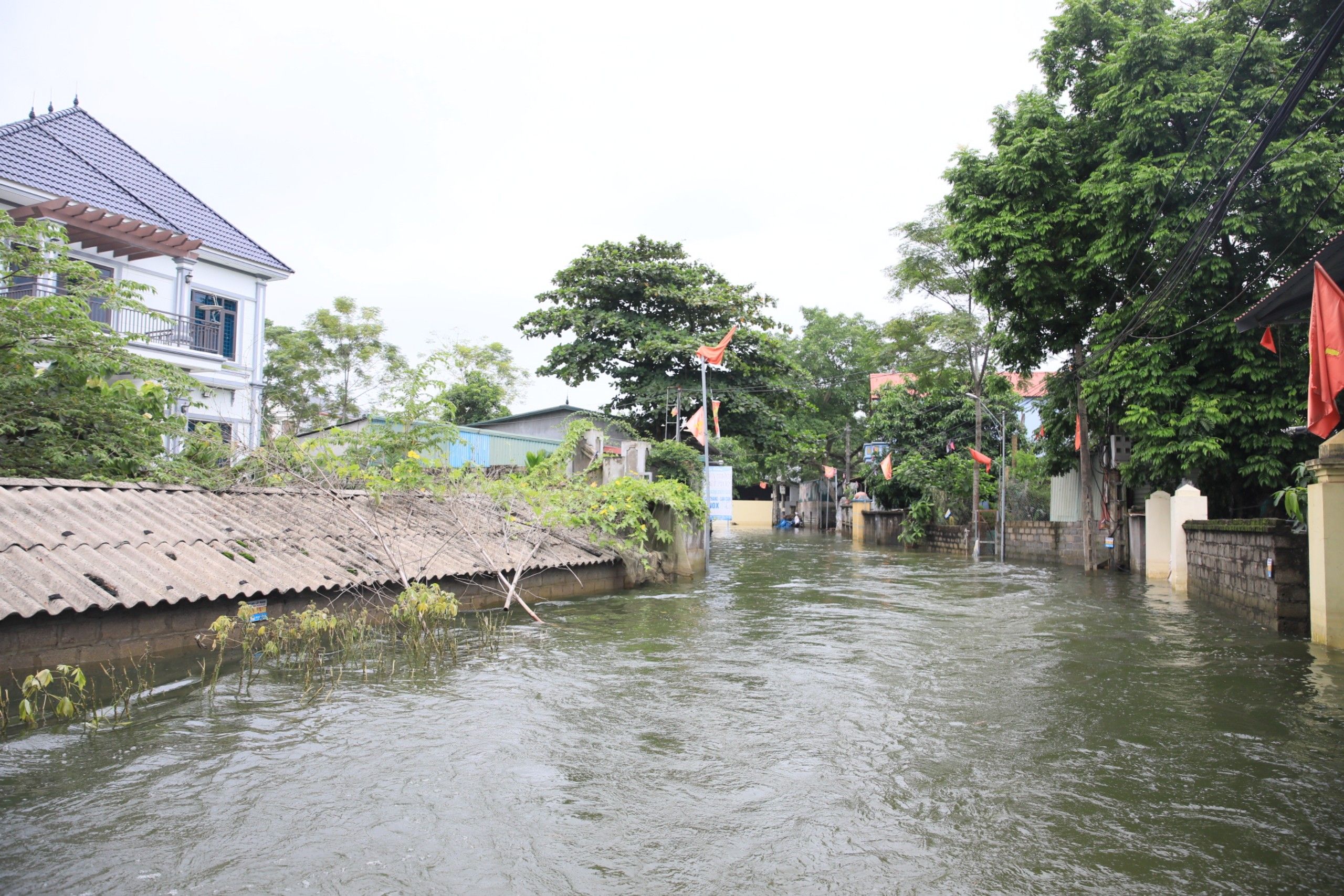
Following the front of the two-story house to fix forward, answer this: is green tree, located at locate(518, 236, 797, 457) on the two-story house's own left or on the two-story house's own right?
on the two-story house's own left

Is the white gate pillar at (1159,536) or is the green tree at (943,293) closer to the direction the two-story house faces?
the white gate pillar

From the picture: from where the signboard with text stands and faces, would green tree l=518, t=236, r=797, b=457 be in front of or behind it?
behind

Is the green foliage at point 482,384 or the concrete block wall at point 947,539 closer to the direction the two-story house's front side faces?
the concrete block wall

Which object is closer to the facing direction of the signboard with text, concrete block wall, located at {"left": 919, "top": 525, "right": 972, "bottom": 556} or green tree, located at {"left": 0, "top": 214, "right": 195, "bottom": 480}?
the green tree

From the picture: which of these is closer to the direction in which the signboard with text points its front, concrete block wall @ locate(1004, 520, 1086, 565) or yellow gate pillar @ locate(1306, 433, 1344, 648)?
the yellow gate pillar

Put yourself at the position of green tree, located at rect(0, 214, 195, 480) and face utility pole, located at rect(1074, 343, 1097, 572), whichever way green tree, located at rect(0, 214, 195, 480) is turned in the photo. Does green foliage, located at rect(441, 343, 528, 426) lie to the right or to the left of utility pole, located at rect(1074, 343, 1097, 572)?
left

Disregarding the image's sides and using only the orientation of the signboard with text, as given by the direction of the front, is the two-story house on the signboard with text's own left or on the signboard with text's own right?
on the signboard with text's own right

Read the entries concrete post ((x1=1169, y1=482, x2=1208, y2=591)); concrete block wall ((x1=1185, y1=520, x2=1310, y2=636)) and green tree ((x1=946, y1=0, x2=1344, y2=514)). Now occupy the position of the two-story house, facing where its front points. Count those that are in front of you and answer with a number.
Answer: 3

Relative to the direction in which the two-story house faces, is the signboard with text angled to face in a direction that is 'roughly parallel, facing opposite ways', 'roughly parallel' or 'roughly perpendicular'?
roughly perpendicular

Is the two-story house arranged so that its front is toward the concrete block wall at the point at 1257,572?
yes

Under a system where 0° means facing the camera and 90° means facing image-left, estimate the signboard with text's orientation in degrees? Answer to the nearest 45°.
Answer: approximately 0°

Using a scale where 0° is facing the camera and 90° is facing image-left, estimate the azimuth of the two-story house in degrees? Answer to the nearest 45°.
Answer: approximately 315°

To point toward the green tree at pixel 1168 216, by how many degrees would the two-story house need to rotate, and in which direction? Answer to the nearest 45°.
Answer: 0° — it already faces it
